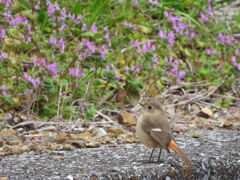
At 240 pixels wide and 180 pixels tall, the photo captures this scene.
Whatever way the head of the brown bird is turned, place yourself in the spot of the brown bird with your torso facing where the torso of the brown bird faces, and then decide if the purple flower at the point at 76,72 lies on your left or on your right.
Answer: on your right

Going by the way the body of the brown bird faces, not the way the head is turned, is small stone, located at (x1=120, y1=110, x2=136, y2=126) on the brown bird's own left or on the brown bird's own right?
on the brown bird's own right

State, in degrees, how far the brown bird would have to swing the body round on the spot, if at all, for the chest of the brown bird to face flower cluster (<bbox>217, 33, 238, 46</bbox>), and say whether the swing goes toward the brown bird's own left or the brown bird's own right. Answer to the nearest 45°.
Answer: approximately 90° to the brown bird's own right

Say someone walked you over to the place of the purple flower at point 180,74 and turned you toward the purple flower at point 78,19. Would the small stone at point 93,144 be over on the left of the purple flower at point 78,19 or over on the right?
left

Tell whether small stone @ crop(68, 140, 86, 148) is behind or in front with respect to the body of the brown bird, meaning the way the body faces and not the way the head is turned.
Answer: in front

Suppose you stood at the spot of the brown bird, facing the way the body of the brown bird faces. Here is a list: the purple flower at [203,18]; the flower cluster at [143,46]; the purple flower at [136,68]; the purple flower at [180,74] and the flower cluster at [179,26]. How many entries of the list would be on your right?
5

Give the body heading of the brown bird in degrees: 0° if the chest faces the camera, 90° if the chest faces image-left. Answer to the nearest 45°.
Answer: approximately 90°

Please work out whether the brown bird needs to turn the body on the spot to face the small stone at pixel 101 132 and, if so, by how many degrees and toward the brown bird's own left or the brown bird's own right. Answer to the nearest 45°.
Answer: approximately 45° to the brown bird's own right

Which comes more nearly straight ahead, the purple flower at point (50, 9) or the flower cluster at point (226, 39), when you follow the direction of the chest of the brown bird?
the purple flower
